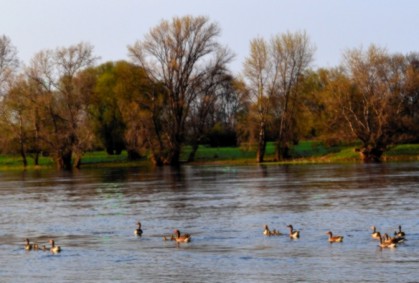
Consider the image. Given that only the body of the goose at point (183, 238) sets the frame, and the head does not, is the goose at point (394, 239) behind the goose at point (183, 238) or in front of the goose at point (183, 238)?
behind

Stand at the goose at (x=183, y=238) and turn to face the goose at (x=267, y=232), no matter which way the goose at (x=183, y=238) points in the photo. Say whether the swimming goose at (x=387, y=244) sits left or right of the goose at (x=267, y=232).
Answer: right

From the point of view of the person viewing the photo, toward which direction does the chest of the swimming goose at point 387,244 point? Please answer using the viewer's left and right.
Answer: facing to the left of the viewer

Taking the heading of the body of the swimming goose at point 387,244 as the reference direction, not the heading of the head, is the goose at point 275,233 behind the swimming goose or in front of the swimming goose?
in front

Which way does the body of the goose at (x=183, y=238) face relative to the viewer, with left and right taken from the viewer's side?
facing to the left of the viewer
